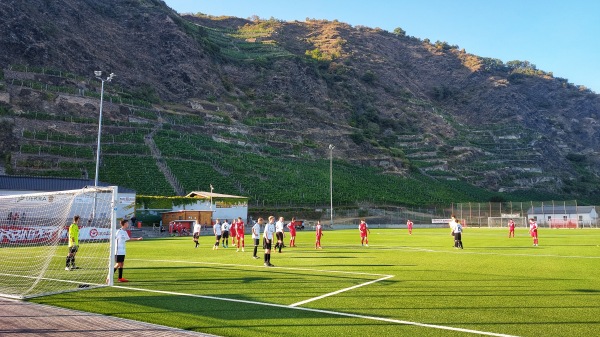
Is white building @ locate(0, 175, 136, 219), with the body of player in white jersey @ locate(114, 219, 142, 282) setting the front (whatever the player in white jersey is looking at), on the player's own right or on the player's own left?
on the player's own left

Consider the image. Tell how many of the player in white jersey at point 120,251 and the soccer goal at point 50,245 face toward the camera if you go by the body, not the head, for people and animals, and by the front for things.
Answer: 0

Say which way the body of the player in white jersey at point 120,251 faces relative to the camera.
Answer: to the viewer's right

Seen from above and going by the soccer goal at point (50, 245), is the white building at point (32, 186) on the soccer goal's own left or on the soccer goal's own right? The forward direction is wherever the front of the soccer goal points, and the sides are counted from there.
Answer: on the soccer goal's own left

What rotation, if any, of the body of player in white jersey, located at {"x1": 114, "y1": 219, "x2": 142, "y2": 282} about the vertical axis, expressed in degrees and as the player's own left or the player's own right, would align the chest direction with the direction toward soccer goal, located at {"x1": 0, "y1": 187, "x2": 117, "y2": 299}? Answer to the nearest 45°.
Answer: approximately 135° to the player's own left

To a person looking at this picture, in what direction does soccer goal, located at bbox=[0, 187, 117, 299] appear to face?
facing away from the viewer and to the right of the viewer

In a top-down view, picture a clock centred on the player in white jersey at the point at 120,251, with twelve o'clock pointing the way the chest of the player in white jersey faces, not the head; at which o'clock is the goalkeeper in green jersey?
The goalkeeper in green jersey is roughly at 8 o'clock from the player in white jersey.
